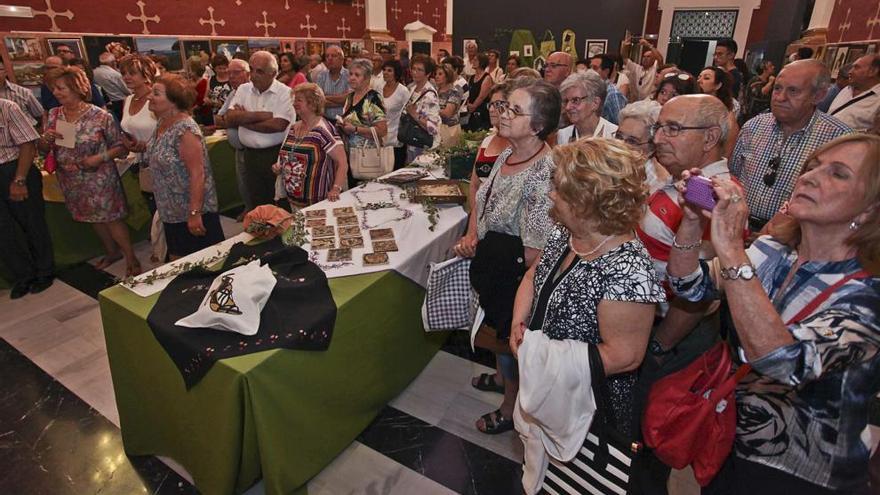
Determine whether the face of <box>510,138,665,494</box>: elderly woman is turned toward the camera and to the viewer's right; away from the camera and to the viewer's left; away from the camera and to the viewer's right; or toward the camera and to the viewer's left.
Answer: away from the camera and to the viewer's left

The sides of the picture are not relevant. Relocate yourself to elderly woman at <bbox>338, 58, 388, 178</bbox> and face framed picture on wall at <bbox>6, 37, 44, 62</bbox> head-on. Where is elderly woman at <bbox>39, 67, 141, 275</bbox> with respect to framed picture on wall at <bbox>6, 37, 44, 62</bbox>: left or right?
left

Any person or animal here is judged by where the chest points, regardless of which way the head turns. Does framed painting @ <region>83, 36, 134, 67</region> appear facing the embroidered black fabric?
yes

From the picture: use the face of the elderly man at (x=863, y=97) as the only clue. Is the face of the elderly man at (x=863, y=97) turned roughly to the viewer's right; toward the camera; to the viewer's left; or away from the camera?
to the viewer's left

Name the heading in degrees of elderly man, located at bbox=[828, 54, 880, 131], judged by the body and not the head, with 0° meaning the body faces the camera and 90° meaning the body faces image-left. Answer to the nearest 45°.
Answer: approximately 45°

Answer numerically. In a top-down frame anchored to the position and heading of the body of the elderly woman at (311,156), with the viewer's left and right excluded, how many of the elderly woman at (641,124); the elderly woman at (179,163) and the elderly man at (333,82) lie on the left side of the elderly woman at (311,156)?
1

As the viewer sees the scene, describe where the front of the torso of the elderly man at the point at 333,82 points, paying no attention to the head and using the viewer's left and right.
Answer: facing the viewer and to the left of the viewer

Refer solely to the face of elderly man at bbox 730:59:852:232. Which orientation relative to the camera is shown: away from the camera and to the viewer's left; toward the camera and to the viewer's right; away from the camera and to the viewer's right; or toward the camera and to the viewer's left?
toward the camera and to the viewer's left

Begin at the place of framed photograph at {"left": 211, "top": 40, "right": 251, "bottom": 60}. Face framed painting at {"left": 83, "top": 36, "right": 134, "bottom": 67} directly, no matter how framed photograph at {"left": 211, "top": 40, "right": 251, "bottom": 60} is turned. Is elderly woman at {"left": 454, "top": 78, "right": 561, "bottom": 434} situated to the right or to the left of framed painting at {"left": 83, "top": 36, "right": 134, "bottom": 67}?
left

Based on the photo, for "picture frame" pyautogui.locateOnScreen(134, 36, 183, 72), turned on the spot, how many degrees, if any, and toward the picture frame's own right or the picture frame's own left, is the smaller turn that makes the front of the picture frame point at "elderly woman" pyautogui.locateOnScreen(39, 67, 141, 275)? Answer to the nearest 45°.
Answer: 0° — it already faces them

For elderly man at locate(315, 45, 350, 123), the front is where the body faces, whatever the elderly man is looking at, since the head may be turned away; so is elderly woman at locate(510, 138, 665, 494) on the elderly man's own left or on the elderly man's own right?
on the elderly man's own left

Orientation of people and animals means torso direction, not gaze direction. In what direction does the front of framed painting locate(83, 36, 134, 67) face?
toward the camera

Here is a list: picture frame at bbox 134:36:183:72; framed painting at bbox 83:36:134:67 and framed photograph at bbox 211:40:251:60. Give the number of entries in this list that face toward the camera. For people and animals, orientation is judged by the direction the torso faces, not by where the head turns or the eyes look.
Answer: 3

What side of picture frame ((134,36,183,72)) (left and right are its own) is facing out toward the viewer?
front
